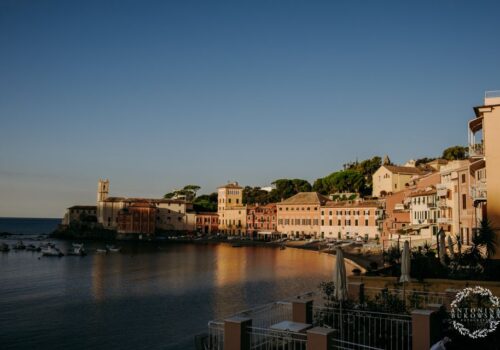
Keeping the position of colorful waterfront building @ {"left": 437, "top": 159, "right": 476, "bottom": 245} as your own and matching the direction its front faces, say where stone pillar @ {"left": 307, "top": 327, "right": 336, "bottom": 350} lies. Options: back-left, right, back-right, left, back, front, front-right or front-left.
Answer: front-left

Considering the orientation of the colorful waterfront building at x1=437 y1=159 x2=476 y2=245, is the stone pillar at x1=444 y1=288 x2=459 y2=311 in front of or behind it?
in front

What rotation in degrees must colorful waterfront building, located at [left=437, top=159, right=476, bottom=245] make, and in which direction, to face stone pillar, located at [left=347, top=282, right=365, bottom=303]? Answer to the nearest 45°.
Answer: approximately 45° to its left

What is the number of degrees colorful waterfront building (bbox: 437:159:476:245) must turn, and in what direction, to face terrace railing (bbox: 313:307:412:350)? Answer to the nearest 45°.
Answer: approximately 45° to its left

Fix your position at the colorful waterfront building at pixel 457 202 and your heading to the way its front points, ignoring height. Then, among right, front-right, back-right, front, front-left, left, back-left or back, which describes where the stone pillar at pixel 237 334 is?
front-left

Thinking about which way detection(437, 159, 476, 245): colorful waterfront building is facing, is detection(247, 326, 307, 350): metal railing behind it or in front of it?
in front

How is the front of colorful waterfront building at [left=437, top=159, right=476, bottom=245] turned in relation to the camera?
facing the viewer and to the left of the viewer
